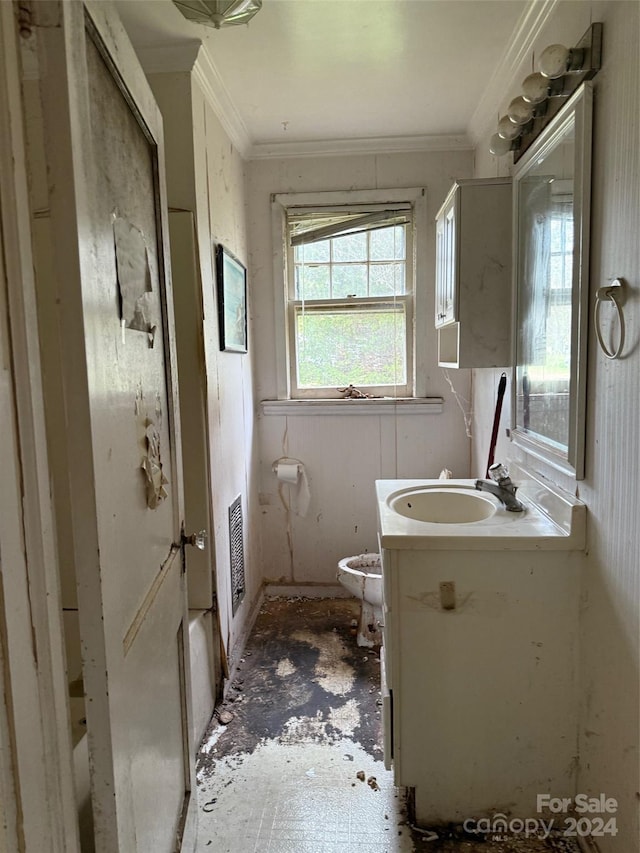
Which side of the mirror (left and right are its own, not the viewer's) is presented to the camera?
left

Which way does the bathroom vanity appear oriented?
to the viewer's left

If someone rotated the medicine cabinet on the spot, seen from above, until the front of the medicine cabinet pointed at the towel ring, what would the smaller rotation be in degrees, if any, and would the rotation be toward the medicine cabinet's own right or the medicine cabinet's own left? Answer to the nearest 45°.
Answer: approximately 90° to the medicine cabinet's own left

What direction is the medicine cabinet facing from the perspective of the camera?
to the viewer's left
